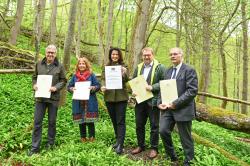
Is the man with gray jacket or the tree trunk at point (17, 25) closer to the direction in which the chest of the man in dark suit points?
the man with gray jacket

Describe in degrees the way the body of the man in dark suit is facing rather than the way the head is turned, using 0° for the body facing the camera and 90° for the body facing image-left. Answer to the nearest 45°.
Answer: approximately 45°

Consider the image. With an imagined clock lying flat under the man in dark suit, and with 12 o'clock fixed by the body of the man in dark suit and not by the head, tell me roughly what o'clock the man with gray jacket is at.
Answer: The man with gray jacket is roughly at 2 o'clock from the man in dark suit.

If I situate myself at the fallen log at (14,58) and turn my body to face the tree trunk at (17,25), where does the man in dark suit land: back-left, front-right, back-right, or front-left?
back-right

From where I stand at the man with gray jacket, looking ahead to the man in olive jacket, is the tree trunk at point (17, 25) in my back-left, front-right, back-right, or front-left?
back-left

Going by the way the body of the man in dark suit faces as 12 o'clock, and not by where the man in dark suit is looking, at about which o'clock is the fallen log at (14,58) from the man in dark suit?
The fallen log is roughly at 3 o'clock from the man in dark suit.

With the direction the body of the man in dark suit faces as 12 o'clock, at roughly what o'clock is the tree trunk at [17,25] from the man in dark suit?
The tree trunk is roughly at 3 o'clock from the man in dark suit.

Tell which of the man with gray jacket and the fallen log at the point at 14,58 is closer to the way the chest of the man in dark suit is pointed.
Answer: the man with gray jacket

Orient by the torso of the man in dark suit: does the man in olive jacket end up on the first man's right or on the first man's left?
on the first man's right
